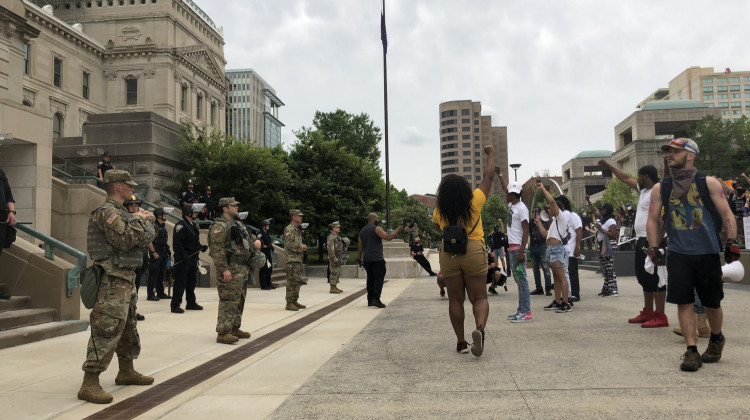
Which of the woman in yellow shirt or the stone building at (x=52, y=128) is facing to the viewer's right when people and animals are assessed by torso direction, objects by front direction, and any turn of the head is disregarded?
the stone building

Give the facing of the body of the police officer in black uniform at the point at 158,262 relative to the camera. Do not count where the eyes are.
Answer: to the viewer's right

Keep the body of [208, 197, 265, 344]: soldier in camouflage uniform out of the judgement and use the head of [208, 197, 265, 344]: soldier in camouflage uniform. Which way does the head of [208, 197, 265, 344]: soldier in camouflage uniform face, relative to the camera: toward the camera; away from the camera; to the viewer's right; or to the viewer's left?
to the viewer's right

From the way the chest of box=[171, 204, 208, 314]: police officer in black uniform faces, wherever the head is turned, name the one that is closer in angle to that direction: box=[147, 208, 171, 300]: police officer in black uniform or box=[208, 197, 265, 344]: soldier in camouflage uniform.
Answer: the soldier in camouflage uniform

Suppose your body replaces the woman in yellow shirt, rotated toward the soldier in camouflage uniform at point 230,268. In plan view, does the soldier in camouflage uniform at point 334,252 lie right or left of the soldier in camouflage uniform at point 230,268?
right

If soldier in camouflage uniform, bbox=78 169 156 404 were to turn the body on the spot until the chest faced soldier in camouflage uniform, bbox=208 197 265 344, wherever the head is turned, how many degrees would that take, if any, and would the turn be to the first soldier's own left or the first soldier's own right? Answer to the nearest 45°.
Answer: approximately 45° to the first soldier's own left

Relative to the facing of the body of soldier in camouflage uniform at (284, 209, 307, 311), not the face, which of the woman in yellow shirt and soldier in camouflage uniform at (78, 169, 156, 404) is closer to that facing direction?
the woman in yellow shirt

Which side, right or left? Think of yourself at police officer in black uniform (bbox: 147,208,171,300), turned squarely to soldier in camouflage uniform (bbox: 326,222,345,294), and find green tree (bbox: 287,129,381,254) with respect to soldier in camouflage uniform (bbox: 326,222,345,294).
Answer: left

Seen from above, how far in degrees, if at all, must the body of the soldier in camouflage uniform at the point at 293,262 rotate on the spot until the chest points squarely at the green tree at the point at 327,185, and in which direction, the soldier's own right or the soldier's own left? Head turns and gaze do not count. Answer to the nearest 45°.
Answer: approximately 90° to the soldier's own left

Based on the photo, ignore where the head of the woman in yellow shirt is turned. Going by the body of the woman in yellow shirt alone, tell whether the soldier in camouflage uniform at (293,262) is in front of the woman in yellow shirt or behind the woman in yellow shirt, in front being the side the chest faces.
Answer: in front

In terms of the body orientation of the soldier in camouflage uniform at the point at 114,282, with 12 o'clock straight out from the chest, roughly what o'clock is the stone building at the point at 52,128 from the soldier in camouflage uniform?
The stone building is roughly at 9 o'clock from the soldier in camouflage uniform.

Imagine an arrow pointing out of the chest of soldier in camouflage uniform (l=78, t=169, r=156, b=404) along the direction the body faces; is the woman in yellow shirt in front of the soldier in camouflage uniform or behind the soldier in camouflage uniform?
in front
